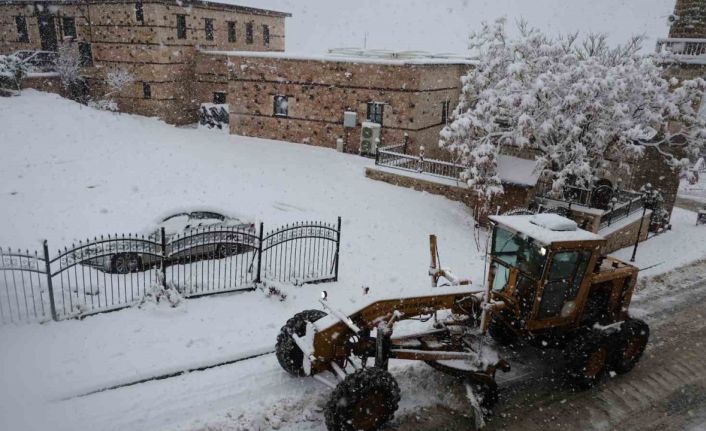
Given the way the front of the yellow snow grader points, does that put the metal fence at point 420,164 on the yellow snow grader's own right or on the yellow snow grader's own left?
on the yellow snow grader's own right

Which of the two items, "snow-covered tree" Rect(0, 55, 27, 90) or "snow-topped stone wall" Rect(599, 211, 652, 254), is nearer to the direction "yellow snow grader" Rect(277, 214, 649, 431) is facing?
the snow-covered tree

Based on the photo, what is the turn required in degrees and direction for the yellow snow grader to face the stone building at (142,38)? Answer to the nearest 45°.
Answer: approximately 90° to its right

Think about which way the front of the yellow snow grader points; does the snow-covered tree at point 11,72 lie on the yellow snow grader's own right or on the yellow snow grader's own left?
on the yellow snow grader's own right

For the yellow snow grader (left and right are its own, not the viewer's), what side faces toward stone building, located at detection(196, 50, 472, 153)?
right

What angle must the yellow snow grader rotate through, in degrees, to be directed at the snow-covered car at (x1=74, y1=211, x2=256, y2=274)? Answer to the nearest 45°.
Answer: approximately 45° to its right

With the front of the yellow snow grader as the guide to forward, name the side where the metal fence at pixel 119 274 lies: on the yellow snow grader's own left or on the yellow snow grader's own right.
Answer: on the yellow snow grader's own right

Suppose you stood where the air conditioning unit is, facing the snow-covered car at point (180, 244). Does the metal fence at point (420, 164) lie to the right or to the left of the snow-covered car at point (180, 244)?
left

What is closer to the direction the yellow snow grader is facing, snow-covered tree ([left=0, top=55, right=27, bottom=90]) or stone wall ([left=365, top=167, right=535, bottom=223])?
the snow-covered tree

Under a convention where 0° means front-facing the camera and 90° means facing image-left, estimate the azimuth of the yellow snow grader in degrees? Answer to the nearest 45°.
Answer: approximately 45°
